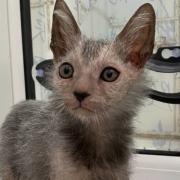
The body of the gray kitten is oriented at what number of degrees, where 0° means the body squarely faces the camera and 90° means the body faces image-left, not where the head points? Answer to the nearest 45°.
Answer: approximately 315°
